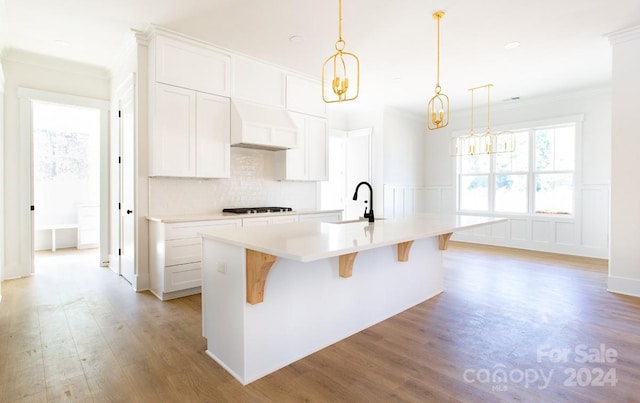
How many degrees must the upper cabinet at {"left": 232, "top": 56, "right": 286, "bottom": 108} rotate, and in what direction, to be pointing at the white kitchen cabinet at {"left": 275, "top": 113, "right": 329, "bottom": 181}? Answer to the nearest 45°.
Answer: approximately 90° to its left

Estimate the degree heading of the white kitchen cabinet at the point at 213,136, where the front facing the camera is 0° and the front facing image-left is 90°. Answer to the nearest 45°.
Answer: approximately 315°

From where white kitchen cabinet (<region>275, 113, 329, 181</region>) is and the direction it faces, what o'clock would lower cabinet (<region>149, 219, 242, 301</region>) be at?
The lower cabinet is roughly at 3 o'clock from the white kitchen cabinet.

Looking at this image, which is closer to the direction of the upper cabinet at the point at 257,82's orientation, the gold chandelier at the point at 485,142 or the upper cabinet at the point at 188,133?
the gold chandelier

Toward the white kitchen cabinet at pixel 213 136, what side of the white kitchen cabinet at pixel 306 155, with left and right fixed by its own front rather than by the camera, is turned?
right

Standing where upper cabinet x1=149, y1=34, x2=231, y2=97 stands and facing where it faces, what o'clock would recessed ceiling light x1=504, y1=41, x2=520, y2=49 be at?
The recessed ceiling light is roughly at 11 o'clock from the upper cabinet.
